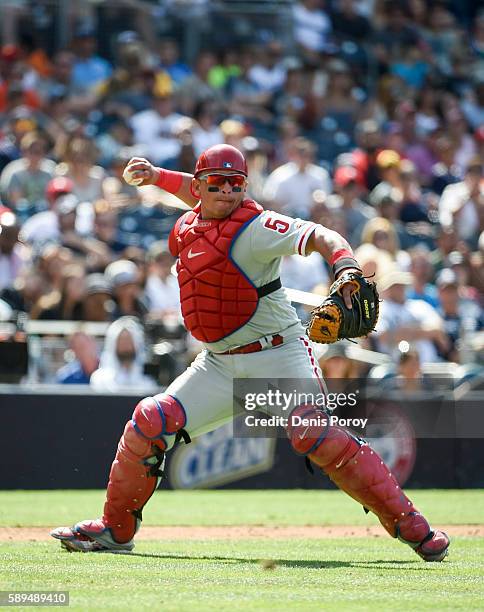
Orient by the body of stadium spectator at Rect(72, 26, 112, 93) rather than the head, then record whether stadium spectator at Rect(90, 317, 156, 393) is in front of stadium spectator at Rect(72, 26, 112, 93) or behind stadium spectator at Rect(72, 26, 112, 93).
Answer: in front

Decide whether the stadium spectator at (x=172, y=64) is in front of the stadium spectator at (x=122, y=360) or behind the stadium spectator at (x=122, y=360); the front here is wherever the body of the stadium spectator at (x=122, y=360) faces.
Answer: behind

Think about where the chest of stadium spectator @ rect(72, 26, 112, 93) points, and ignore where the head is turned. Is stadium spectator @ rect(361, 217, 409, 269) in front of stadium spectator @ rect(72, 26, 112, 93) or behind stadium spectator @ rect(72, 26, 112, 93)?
in front

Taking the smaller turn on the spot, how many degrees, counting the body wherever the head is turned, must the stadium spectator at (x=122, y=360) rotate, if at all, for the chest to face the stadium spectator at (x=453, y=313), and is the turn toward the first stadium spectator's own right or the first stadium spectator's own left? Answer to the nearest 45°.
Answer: approximately 135° to the first stadium spectator's own left

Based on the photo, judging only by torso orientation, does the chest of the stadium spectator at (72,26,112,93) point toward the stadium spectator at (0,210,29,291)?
yes

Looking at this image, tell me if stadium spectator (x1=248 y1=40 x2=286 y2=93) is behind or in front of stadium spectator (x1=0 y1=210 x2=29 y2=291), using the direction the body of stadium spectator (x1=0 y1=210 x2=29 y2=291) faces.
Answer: behind

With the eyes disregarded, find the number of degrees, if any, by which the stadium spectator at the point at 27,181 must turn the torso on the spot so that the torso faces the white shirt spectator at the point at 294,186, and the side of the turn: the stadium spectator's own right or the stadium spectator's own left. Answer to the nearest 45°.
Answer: approximately 90° to the stadium spectator's own left

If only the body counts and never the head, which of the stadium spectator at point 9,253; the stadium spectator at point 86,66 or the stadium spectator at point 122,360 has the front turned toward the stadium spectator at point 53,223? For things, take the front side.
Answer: the stadium spectator at point 86,66

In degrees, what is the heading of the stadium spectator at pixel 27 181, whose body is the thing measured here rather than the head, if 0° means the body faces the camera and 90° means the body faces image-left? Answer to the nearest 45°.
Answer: approximately 0°

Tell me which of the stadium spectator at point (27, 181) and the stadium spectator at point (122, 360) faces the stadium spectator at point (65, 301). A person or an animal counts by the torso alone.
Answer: the stadium spectator at point (27, 181)
